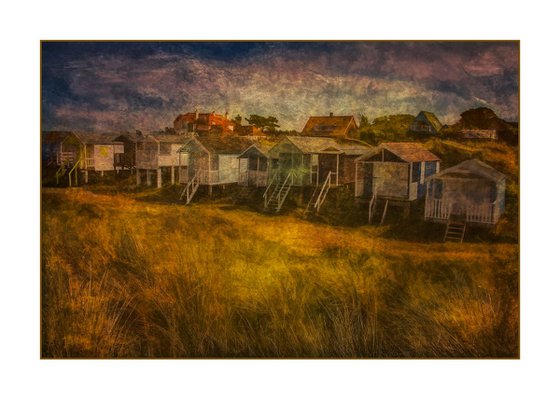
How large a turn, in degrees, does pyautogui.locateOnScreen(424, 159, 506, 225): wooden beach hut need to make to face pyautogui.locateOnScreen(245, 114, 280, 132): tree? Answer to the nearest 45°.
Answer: approximately 90° to its right

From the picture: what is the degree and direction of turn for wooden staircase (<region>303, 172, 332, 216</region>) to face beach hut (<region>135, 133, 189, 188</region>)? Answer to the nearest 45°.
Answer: approximately 45° to its right

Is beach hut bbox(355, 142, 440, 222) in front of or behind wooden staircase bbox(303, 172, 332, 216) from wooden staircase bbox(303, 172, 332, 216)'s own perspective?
behind

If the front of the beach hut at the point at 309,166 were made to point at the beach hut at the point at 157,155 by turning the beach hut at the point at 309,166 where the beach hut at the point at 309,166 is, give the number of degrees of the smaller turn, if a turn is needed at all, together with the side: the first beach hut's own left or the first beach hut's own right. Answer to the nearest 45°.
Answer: approximately 45° to the first beach hut's own right

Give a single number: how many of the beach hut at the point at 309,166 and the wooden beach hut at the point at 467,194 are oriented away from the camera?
0

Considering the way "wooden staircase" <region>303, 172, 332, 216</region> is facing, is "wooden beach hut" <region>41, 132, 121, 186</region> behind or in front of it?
in front

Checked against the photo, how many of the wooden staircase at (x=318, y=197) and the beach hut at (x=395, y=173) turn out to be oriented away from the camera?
0

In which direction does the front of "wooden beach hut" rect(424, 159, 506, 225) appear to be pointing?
toward the camera

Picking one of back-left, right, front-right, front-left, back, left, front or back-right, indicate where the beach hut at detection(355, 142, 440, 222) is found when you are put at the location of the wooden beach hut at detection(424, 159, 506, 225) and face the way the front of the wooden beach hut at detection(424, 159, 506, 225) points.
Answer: right

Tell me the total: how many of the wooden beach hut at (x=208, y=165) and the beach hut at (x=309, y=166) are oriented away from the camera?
0

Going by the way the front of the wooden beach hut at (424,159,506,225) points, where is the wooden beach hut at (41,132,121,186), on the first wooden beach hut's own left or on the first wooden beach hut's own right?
on the first wooden beach hut's own right

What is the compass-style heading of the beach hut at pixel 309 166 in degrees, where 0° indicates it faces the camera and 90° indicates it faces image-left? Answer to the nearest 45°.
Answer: approximately 45°
